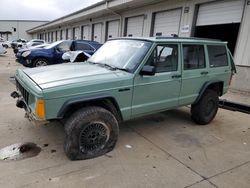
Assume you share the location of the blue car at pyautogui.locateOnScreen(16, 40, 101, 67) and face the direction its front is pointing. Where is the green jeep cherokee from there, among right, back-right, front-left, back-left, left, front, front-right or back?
front-left

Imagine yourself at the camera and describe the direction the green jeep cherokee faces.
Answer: facing the viewer and to the left of the viewer

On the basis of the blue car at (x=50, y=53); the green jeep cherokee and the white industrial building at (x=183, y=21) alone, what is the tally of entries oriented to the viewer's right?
0

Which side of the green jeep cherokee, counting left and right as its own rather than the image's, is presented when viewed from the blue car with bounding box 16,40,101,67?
right

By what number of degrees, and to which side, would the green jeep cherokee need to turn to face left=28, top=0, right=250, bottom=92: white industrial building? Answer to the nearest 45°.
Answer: approximately 135° to its right

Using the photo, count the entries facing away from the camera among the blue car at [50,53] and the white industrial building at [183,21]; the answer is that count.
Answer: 0

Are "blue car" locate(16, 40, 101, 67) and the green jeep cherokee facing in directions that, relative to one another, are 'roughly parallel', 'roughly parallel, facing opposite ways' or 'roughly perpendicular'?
roughly parallel

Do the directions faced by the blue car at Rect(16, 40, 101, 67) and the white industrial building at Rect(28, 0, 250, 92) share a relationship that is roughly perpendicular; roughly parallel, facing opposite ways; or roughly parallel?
roughly parallel

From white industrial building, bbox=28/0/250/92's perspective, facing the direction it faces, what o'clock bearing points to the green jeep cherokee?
The green jeep cherokee is roughly at 11 o'clock from the white industrial building.

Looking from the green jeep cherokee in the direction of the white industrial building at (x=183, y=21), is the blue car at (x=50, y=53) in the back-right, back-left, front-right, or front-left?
front-left

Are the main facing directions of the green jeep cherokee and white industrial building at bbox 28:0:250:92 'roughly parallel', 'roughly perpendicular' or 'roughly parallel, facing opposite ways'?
roughly parallel

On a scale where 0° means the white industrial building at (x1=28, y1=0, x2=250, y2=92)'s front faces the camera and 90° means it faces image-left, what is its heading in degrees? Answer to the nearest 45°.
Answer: approximately 45°

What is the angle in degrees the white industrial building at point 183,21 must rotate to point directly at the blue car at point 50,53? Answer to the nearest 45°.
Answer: approximately 45° to its right
